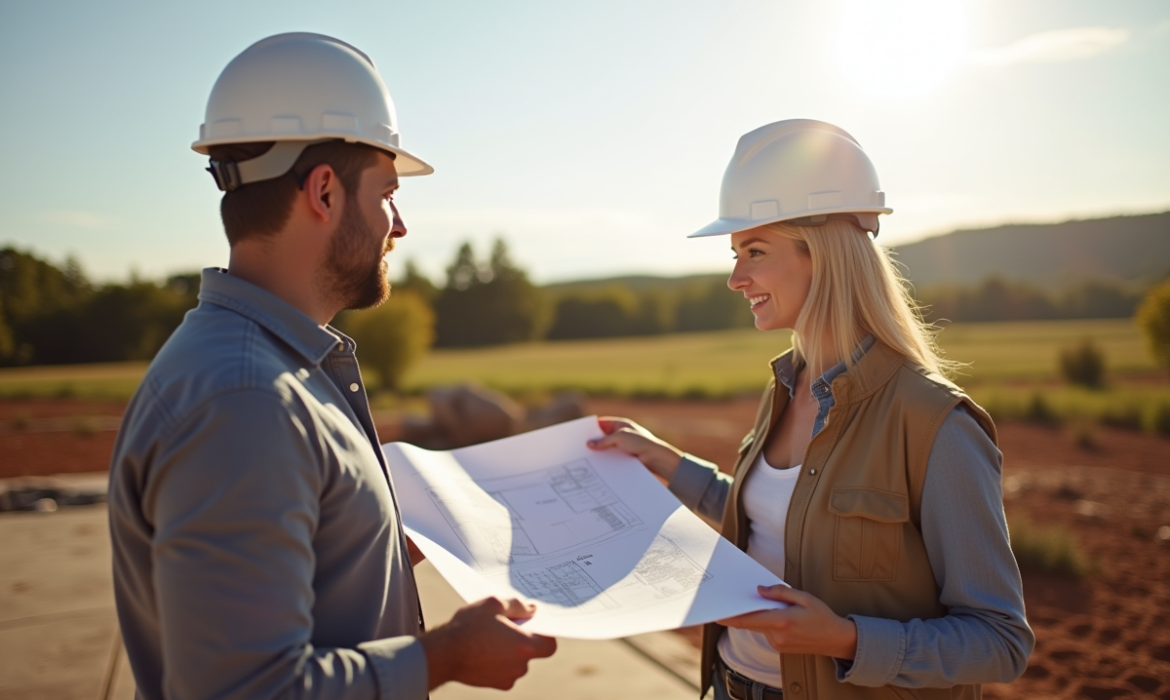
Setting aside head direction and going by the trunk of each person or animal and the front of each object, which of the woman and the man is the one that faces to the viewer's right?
the man

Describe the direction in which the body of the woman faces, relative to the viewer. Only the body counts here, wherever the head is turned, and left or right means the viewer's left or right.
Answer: facing the viewer and to the left of the viewer

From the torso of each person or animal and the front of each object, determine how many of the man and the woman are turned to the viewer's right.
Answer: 1

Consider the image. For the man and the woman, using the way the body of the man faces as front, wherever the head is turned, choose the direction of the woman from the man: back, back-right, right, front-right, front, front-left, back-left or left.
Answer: front

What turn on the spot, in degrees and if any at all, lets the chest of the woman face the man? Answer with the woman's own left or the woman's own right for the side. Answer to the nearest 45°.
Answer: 0° — they already face them

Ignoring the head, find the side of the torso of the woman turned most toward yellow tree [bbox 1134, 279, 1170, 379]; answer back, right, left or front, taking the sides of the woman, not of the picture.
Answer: back

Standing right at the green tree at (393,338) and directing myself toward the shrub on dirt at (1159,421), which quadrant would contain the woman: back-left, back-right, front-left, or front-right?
front-right

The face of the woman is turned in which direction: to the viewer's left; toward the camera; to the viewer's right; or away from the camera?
to the viewer's left

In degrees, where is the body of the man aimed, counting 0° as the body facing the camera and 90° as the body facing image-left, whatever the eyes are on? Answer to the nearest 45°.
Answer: approximately 270°

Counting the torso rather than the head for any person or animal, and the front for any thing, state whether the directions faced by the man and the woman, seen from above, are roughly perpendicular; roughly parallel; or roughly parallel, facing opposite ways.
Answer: roughly parallel, facing opposite ways

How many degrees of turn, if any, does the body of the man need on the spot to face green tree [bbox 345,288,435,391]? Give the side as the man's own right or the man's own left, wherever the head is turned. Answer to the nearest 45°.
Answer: approximately 90° to the man's own left

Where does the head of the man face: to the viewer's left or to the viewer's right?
to the viewer's right
